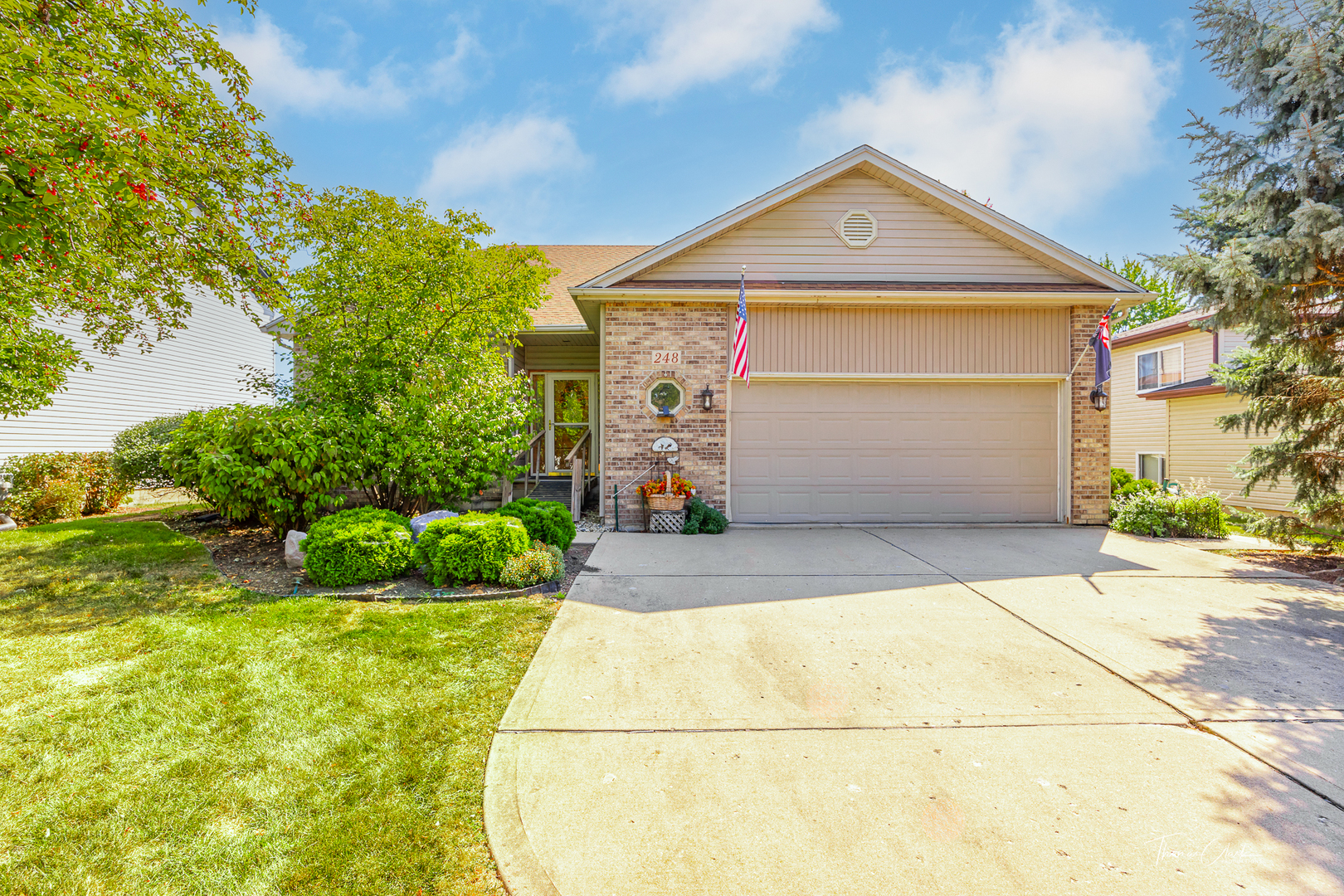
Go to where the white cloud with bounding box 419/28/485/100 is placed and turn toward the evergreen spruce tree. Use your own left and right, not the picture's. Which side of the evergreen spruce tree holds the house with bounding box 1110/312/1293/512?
left

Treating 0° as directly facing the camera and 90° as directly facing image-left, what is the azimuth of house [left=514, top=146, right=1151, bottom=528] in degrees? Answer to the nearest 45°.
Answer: approximately 0°

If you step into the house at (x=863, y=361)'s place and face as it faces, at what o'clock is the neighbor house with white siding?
The neighbor house with white siding is roughly at 3 o'clock from the house.

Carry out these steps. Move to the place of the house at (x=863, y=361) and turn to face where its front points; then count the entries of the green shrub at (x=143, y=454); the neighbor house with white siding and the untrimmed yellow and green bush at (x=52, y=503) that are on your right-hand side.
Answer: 3

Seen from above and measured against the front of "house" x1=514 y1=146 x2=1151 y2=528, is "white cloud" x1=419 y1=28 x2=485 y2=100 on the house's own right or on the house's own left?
on the house's own right

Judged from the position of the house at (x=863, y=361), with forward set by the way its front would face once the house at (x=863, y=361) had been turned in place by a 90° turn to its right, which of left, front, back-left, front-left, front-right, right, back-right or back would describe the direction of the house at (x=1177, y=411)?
back-right

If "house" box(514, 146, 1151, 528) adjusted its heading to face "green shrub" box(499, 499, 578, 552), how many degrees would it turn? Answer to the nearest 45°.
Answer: approximately 45° to its right

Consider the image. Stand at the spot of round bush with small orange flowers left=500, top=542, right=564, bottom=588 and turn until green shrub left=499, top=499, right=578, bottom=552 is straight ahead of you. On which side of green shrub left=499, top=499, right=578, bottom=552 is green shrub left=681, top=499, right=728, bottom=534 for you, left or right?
right
